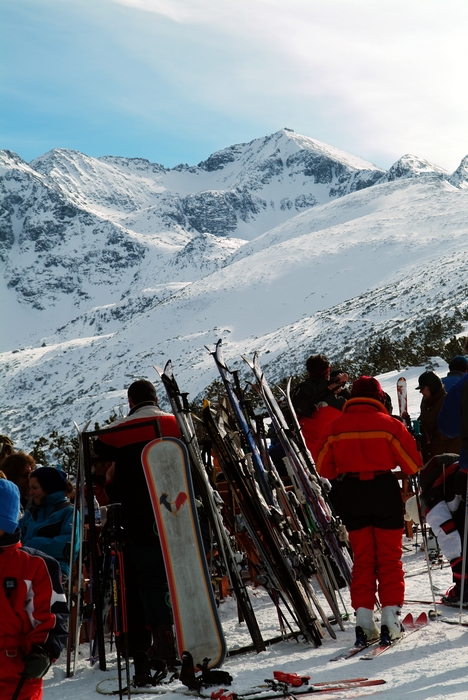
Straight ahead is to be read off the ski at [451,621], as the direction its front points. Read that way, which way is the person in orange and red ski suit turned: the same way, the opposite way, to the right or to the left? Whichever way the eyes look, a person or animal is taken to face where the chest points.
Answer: to the right

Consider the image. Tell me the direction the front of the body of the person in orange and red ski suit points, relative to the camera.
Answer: away from the camera

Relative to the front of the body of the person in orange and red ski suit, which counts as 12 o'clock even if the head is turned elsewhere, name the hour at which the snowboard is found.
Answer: The snowboard is roughly at 8 o'clock from the person in orange and red ski suit.

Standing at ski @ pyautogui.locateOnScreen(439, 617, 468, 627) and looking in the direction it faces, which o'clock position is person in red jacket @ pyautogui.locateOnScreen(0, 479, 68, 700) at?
The person in red jacket is roughly at 10 o'clock from the ski.

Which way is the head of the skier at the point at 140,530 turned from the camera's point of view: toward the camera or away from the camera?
away from the camera
